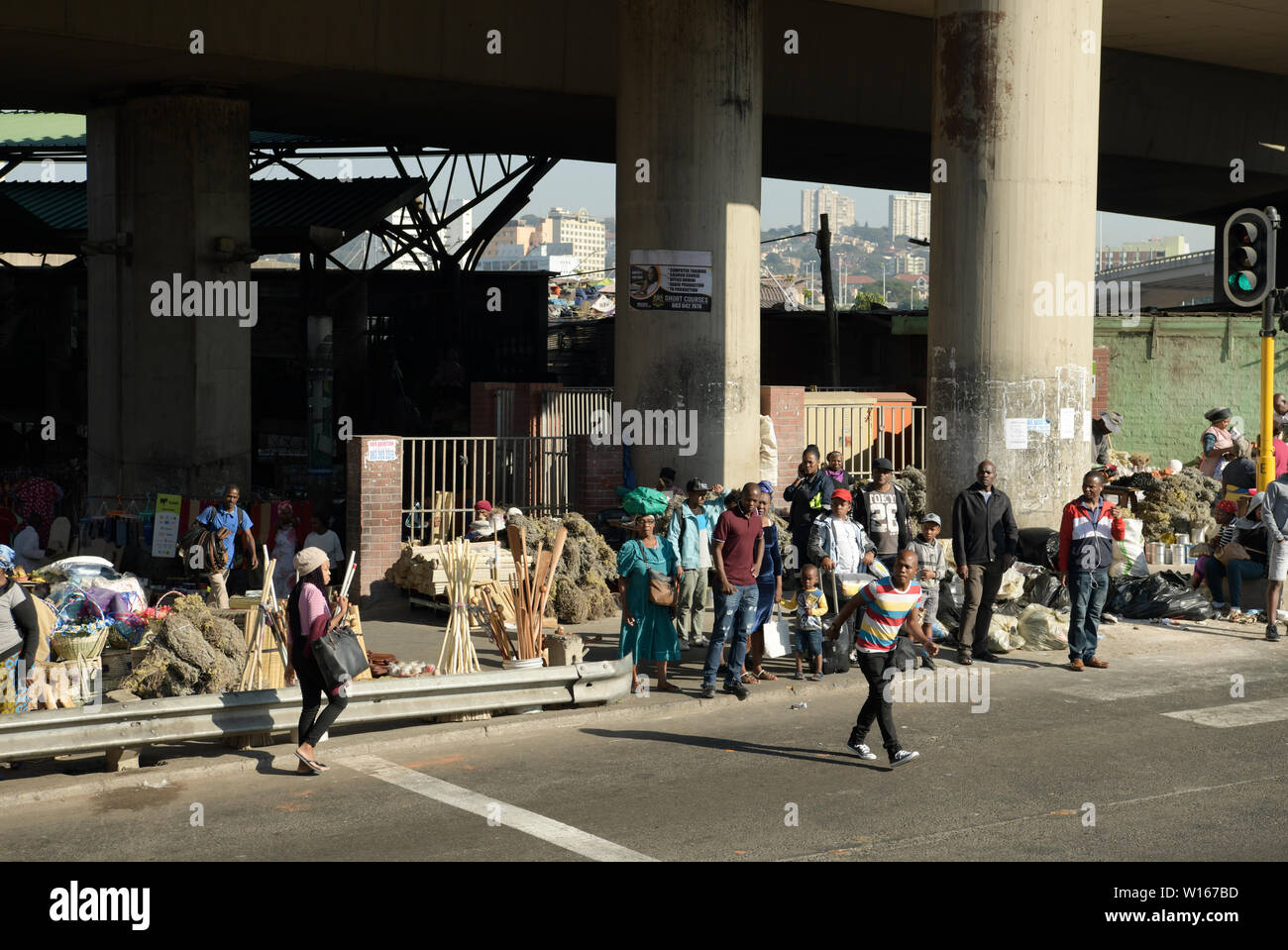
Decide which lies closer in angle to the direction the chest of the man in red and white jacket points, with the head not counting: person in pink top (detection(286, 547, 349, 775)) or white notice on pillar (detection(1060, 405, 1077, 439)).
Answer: the person in pink top

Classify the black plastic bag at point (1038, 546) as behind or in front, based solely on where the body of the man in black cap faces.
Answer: behind

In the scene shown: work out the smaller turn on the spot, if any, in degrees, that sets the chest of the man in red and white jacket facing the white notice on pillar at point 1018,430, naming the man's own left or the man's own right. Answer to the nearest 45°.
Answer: approximately 180°

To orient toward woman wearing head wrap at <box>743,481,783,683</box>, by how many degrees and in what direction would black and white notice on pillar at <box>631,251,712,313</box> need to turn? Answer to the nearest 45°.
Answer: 0° — it already faces them

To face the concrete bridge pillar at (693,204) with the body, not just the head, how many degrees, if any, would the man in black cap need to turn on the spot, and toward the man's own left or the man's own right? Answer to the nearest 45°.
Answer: approximately 135° to the man's own right

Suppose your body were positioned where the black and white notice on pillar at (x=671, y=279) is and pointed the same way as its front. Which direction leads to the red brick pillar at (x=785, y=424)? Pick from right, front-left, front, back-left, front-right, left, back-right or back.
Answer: back-left

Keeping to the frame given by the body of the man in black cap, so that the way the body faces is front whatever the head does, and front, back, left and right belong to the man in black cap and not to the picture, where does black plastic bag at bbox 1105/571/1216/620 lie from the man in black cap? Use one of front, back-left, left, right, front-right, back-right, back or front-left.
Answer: back-left

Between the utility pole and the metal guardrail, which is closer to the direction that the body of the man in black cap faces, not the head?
the metal guardrail
